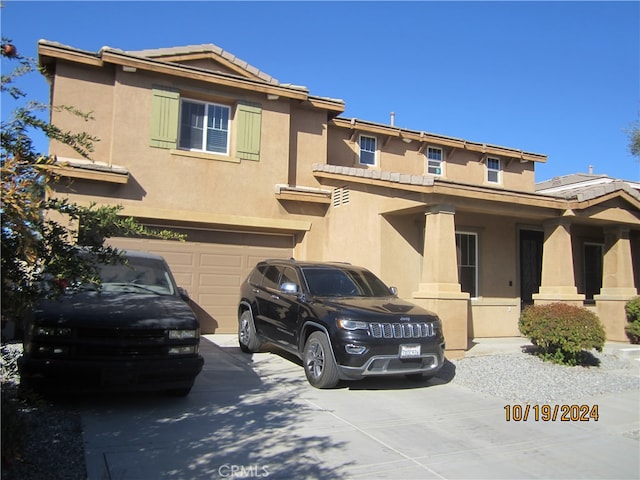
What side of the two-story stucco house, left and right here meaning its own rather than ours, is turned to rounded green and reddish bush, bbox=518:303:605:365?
front

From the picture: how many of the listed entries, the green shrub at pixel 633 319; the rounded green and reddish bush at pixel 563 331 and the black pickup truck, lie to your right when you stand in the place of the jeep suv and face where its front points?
1

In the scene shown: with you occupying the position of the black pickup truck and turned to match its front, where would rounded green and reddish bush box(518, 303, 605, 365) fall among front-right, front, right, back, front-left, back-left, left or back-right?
left

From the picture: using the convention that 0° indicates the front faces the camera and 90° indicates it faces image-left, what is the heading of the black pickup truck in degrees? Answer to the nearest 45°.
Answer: approximately 0°

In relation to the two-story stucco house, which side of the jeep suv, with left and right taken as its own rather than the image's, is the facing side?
back

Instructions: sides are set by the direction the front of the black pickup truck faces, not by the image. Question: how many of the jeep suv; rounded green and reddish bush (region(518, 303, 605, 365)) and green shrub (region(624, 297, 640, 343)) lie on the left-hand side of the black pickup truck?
3

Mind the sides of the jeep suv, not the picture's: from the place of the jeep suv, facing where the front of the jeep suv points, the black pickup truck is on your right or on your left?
on your right

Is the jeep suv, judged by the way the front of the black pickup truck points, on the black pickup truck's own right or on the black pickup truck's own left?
on the black pickup truck's own left

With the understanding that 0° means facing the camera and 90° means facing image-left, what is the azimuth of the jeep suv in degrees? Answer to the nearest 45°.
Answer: approximately 315°
